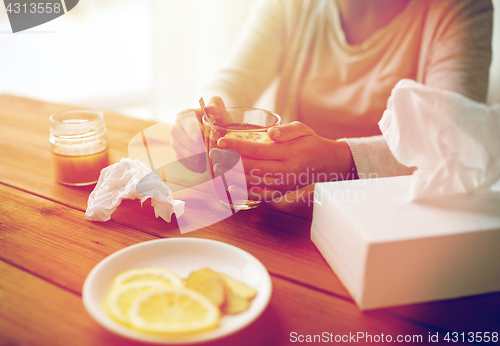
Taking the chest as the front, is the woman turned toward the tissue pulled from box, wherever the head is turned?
no

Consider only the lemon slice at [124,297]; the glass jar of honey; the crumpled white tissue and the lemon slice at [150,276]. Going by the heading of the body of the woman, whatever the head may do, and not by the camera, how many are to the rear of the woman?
0

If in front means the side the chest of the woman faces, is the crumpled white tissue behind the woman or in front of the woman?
in front

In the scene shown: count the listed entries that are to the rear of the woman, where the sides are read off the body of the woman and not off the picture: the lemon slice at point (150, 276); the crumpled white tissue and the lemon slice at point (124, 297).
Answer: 0

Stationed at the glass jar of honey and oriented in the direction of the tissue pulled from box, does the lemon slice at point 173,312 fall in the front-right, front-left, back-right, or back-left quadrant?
front-right

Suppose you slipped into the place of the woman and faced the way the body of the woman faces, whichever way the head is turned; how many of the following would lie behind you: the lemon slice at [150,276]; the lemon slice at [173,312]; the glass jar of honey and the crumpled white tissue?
0

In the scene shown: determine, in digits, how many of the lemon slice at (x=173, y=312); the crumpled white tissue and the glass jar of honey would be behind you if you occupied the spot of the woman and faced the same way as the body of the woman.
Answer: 0

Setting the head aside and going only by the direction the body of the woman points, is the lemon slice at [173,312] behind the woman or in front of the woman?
in front

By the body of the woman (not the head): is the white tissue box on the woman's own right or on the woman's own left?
on the woman's own left
